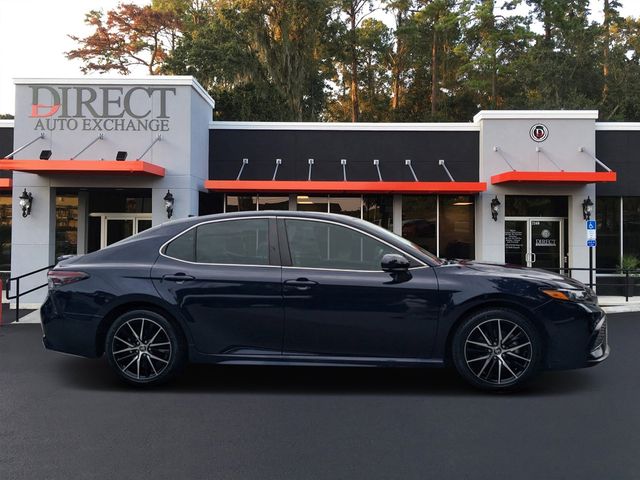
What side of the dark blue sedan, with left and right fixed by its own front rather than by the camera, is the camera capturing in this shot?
right

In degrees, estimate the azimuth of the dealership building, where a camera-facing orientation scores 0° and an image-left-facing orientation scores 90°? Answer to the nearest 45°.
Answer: approximately 0°

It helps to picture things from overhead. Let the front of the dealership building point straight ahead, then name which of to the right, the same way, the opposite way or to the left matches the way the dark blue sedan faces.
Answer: to the left

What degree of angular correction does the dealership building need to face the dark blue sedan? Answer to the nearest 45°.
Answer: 0° — it already faces it

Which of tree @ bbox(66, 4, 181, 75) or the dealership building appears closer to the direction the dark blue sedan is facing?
the dealership building

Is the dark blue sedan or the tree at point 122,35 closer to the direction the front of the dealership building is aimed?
the dark blue sedan

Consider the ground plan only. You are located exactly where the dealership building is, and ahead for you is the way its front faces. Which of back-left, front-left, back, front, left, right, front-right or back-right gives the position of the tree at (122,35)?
back-right

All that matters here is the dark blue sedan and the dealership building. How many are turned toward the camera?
1

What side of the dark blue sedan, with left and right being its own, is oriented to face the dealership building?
left

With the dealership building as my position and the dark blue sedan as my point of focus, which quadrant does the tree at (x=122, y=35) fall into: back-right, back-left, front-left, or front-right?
back-right
